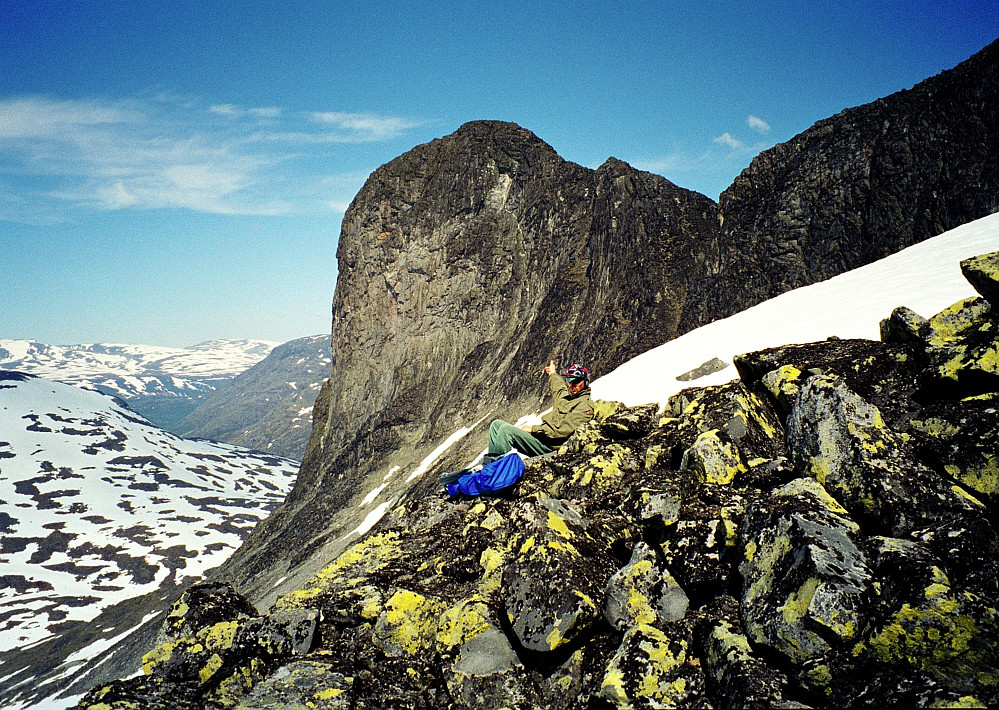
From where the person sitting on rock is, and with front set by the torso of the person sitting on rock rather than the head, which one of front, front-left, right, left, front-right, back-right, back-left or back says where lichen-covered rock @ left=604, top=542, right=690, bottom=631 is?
left

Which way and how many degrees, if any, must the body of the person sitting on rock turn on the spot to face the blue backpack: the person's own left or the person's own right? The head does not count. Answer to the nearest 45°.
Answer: approximately 45° to the person's own left

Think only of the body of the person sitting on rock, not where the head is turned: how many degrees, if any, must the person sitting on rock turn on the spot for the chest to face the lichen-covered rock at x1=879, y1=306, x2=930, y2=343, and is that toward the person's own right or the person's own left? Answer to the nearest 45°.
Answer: approximately 135° to the person's own left

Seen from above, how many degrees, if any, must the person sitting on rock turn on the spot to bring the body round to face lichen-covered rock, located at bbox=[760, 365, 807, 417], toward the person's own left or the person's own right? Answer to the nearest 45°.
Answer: approximately 135° to the person's own left

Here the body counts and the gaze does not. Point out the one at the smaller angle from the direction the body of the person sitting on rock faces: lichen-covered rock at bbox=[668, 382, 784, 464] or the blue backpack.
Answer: the blue backpack

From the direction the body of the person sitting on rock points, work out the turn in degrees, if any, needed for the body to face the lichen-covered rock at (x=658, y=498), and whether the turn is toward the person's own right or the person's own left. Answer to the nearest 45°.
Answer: approximately 90° to the person's own left

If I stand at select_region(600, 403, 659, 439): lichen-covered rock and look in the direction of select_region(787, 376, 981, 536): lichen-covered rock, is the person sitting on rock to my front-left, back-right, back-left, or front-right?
back-right

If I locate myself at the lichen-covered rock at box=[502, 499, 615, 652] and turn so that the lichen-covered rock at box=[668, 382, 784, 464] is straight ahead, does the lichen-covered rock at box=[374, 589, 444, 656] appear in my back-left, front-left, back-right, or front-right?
back-left

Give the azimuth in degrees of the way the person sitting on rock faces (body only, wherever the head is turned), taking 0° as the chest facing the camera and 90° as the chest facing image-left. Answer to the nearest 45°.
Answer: approximately 90°
